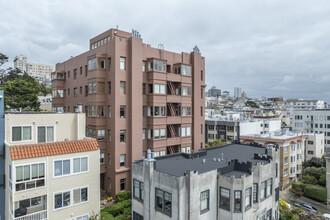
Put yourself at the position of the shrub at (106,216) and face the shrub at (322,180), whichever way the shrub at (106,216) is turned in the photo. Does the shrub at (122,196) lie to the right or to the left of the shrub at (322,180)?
left
